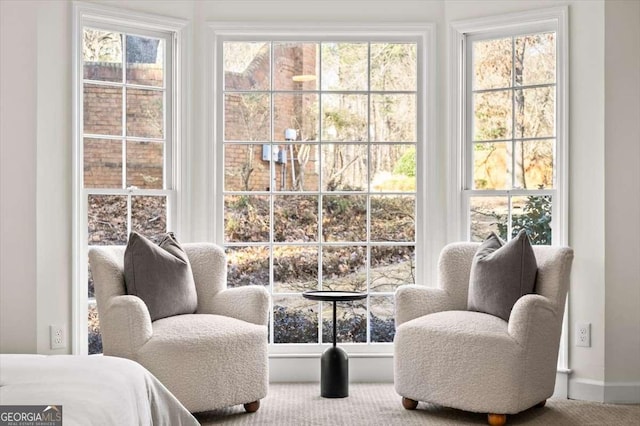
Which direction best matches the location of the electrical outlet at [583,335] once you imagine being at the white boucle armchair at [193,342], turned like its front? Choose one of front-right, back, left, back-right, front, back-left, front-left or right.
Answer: front-left

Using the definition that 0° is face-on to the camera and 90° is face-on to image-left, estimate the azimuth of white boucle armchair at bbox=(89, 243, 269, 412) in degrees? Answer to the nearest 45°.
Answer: approximately 315°

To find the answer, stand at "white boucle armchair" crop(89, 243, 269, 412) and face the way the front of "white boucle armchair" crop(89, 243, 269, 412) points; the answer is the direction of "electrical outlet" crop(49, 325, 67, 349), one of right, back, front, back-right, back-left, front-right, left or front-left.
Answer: back

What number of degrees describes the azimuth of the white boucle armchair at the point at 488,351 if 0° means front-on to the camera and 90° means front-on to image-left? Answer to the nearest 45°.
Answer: approximately 45°

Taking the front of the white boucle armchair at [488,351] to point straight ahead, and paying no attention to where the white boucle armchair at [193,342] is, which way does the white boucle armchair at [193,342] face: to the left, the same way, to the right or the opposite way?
to the left

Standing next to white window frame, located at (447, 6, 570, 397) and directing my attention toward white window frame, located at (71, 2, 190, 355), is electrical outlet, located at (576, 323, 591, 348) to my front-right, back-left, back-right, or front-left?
back-left
